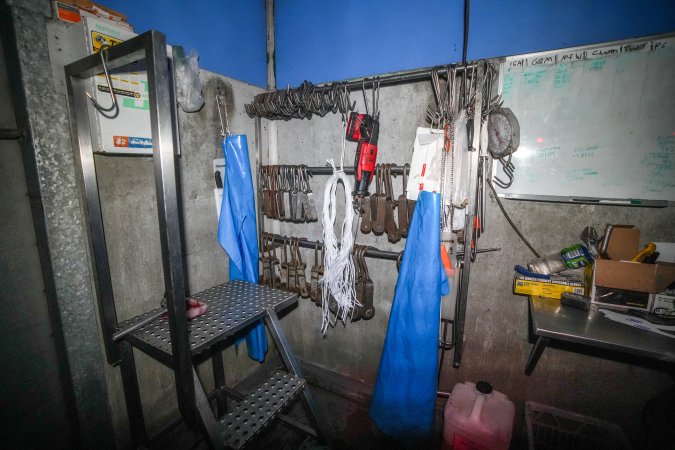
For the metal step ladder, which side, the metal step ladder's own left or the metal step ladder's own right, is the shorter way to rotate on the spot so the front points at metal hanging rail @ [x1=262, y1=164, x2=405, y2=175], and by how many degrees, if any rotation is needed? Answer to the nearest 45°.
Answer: approximately 90° to the metal step ladder's own left

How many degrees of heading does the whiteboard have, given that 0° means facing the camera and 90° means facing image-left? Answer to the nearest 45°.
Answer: approximately 45°

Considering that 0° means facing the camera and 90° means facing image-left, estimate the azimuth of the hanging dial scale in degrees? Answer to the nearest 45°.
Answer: approximately 45°

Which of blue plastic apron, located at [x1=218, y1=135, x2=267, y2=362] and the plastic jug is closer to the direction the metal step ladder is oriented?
the plastic jug

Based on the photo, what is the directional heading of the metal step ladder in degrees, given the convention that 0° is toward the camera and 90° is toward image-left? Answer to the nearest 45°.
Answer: approximately 315°

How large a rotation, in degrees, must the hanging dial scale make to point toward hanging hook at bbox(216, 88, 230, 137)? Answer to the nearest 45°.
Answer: approximately 45° to its right
